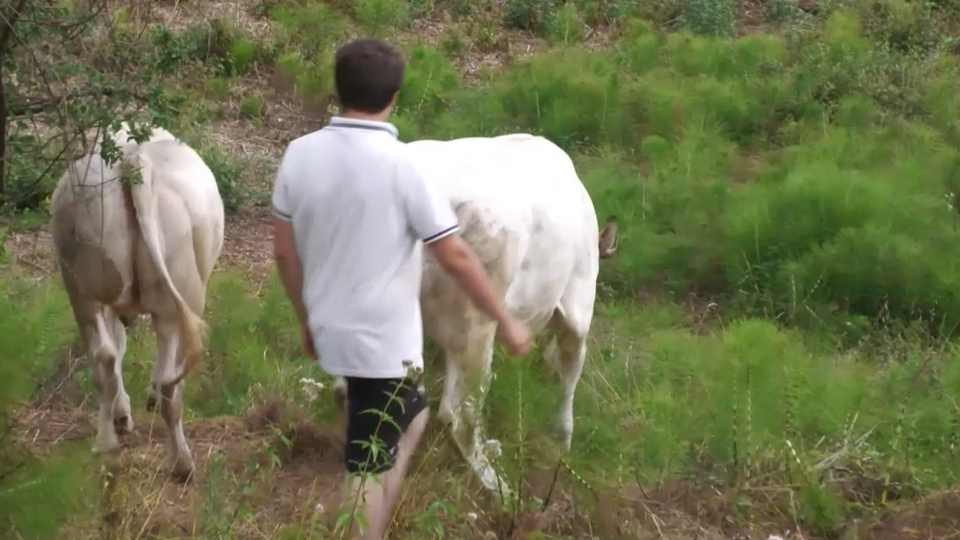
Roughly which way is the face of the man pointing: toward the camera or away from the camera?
away from the camera

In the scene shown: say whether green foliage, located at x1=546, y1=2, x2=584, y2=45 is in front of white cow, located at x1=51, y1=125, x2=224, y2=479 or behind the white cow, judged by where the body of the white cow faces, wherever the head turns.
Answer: in front

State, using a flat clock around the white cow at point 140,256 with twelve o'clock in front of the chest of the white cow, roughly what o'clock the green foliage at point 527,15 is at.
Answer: The green foliage is roughly at 1 o'clock from the white cow.

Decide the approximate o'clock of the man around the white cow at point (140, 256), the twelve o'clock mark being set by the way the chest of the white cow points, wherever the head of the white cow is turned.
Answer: The man is roughly at 5 o'clock from the white cow.

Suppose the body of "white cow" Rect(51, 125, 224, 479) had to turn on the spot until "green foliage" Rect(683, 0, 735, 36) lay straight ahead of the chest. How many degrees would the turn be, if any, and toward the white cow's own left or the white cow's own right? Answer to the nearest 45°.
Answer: approximately 45° to the white cow's own right

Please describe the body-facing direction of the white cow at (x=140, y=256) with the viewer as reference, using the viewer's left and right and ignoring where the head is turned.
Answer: facing away from the viewer

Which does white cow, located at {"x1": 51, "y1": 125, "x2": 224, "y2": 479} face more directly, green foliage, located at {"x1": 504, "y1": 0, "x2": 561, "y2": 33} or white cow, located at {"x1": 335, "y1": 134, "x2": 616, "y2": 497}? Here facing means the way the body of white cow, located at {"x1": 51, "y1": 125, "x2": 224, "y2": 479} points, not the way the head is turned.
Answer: the green foliage

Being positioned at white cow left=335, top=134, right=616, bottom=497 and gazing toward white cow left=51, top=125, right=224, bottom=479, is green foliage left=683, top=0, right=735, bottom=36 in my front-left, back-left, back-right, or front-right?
back-right

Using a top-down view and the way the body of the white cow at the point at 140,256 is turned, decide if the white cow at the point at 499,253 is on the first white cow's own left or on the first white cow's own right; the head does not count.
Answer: on the first white cow's own right

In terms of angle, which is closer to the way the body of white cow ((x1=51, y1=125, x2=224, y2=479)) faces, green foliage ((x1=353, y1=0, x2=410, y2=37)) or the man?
the green foliage
